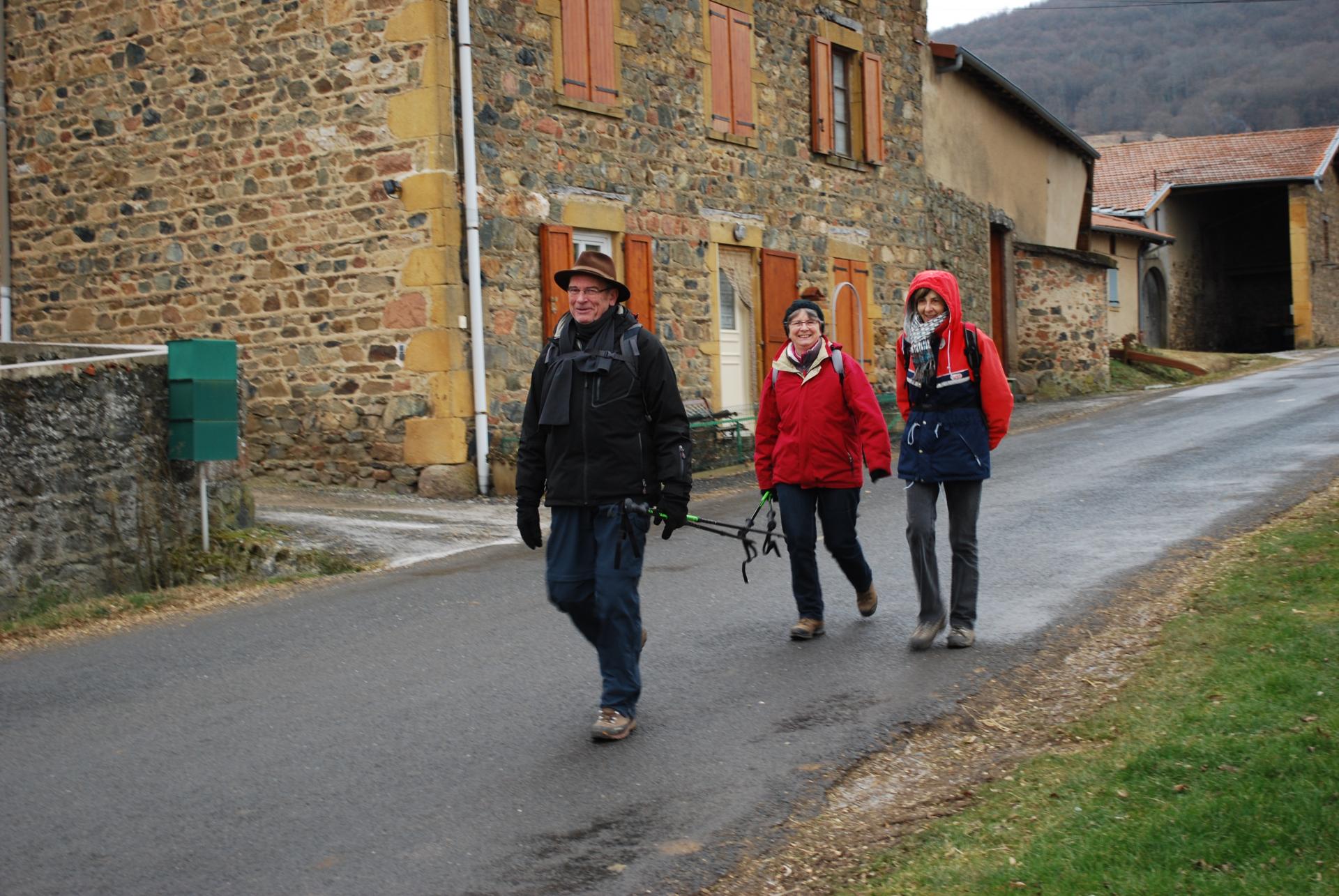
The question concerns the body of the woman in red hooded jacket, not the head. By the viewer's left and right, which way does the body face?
facing the viewer and to the left of the viewer

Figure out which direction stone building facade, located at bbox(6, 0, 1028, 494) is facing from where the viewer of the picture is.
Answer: facing the viewer and to the right of the viewer

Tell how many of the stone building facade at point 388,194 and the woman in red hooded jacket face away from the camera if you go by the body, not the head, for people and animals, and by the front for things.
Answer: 0

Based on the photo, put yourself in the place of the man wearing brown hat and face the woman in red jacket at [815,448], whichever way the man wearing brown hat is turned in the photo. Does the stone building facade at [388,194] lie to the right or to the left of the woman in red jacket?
left

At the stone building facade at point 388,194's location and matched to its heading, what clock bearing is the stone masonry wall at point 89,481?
The stone masonry wall is roughly at 2 o'clock from the stone building facade.

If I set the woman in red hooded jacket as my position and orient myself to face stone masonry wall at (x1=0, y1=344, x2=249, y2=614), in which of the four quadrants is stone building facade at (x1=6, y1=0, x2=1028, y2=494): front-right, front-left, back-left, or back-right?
front-right

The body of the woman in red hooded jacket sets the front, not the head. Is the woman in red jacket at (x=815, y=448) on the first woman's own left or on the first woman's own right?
on the first woman's own right

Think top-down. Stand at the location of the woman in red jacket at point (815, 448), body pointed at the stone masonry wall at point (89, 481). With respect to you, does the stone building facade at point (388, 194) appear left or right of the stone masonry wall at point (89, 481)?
right

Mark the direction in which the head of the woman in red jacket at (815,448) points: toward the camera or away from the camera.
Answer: toward the camera
